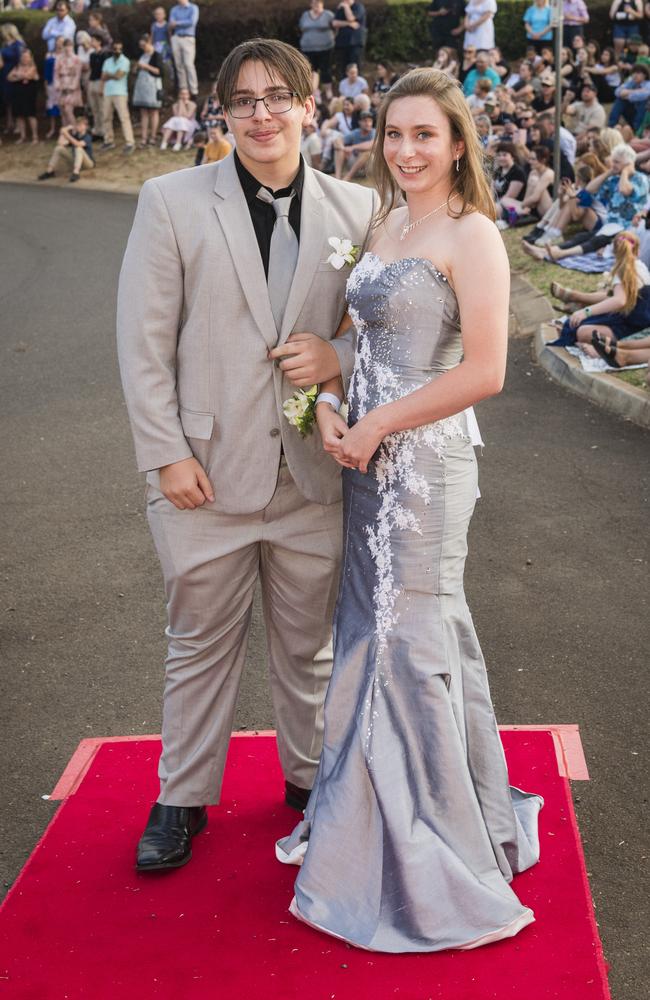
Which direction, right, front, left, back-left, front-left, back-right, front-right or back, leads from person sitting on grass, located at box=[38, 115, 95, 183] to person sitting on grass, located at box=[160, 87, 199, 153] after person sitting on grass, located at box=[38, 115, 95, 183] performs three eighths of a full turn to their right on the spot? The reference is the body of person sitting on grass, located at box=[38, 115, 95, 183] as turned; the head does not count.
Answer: right

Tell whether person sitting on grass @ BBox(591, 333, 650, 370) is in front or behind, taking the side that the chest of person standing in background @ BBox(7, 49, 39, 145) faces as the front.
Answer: in front

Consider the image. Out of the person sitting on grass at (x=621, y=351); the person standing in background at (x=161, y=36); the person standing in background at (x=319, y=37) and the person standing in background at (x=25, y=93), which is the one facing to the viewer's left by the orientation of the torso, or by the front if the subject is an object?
the person sitting on grass

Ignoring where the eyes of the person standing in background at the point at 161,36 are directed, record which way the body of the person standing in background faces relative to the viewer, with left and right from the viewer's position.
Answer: facing the viewer

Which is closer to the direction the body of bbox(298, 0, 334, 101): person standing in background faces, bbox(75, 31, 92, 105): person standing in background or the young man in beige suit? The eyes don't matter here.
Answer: the young man in beige suit

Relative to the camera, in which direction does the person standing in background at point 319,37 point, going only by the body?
toward the camera

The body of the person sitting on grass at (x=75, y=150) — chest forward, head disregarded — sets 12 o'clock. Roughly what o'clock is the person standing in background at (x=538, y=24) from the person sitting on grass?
The person standing in background is roughly at 8 o'clock from the person sitting on grass.

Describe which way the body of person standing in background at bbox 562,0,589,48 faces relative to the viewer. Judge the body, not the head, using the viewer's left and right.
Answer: facing the viewer and to the left of the viewer

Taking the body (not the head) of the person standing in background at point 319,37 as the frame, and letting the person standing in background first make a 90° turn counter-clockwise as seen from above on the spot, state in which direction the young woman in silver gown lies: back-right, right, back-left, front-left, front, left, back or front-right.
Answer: right

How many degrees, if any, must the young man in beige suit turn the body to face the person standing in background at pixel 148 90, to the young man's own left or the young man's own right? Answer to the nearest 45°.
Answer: approximately 180°

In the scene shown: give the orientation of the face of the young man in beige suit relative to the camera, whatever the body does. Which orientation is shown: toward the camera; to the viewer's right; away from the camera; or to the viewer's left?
toward the camera

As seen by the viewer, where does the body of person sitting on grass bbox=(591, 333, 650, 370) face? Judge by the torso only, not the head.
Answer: to the viewer's left

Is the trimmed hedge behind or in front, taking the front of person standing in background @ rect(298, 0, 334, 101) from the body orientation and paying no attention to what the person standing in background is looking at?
behind

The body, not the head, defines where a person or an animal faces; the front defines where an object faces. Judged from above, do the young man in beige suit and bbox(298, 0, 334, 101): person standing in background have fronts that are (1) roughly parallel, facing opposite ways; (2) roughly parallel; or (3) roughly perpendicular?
roughly parallel

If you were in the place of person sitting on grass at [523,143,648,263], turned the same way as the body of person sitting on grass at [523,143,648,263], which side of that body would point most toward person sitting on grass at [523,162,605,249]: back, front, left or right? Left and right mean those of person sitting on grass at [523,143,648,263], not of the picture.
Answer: right
